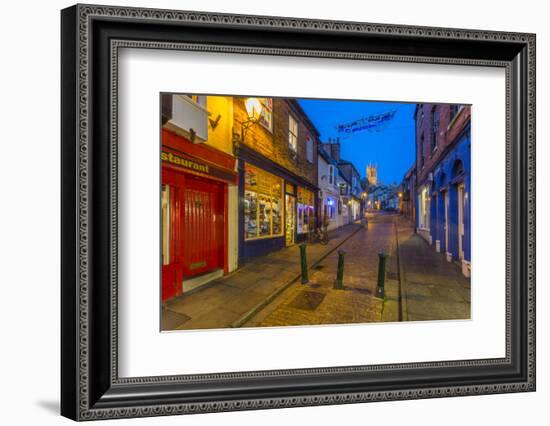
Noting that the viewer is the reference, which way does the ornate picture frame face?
facing the viewer and to the right of the viewer
